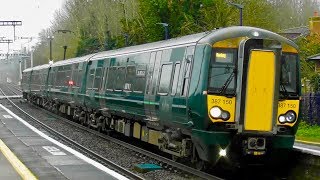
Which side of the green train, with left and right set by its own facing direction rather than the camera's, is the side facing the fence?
left

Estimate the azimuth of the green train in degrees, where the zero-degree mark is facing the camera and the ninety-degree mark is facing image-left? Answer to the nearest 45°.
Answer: approximately 315°
